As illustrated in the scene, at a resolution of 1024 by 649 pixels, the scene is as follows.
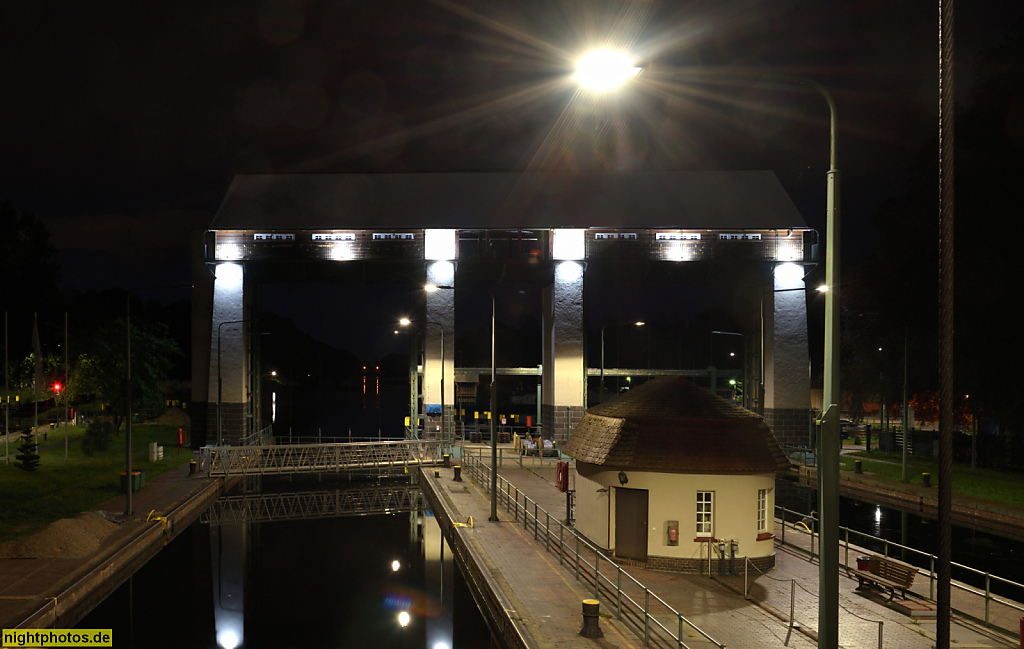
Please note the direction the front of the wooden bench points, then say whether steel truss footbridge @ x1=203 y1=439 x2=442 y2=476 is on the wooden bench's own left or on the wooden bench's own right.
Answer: on the wooden bench's own right

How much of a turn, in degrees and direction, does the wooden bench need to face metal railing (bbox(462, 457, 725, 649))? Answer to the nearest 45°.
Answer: approximately 45° to its right

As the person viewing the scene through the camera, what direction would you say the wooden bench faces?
facing the viewer and to the left of the viewer

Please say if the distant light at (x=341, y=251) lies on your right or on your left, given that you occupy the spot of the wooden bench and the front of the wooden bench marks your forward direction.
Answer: on your right

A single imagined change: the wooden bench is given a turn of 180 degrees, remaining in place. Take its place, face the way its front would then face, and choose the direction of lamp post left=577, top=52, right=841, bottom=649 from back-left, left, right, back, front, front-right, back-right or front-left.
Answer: back-right

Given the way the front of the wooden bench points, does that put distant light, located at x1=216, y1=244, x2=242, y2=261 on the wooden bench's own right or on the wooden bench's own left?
on the wooden bench's own right

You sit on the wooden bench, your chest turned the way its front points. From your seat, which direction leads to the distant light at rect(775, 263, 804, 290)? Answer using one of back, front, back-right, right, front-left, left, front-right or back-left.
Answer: back-right

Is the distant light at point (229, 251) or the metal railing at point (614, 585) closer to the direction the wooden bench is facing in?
the metal railing
